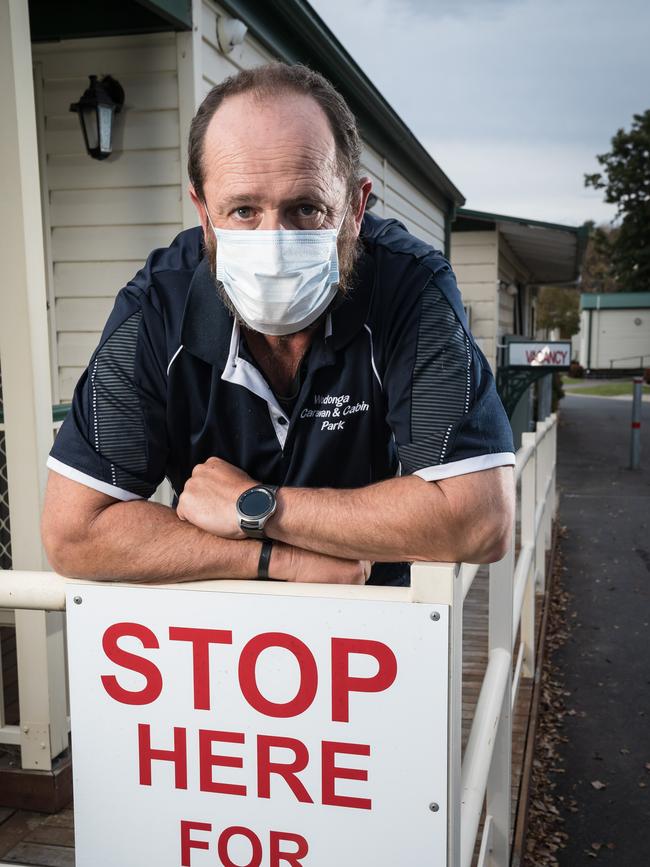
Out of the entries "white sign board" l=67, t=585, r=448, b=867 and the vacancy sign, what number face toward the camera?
2

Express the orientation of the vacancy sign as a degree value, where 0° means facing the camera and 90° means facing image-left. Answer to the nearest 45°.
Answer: approximately 0°

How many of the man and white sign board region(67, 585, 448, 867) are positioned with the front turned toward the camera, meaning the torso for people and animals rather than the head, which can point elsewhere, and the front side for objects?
2

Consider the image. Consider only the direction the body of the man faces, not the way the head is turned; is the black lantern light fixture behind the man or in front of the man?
behind

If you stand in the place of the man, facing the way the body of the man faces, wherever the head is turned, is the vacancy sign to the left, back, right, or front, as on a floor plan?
back

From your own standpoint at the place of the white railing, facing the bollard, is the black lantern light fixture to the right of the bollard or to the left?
left

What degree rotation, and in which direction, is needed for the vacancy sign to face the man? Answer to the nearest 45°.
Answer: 0° — it already faces them

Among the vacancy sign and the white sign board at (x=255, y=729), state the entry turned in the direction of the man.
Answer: the vacancy sign
